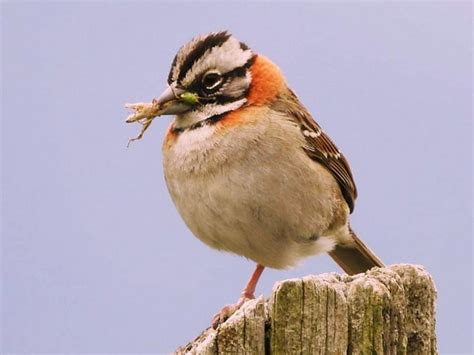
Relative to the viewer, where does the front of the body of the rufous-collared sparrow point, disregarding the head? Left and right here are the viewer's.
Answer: facing the viewer and to the left of the viewer
